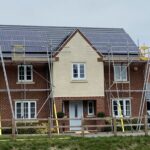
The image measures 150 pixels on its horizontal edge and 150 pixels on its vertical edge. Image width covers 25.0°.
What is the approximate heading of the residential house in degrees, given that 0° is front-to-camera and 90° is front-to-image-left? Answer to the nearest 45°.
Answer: approximately 0°
